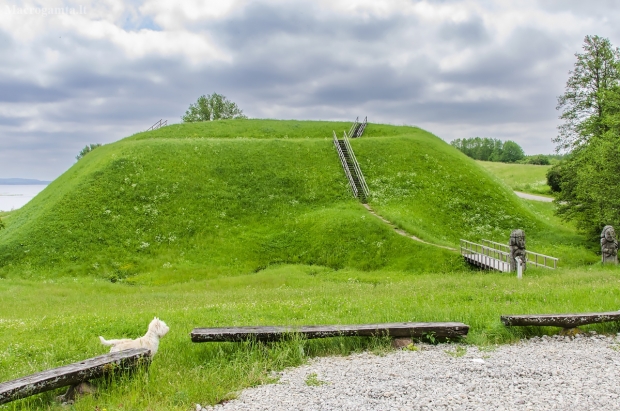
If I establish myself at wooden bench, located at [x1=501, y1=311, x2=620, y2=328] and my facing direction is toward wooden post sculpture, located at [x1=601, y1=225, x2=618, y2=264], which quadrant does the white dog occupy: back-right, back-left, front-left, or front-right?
back-left

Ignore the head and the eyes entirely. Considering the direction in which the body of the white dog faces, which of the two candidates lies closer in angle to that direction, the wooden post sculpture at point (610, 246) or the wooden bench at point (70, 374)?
the wooden post sculpture

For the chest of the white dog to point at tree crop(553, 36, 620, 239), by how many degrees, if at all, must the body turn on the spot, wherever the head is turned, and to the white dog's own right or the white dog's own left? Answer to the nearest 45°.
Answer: approximately 45° to the white dog's own left

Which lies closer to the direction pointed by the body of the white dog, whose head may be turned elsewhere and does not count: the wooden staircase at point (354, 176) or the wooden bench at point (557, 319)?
the wooden bench

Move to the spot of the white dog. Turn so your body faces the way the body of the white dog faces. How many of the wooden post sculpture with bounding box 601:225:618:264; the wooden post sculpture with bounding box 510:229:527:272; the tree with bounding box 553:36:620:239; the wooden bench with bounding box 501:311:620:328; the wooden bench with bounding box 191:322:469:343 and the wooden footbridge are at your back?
0

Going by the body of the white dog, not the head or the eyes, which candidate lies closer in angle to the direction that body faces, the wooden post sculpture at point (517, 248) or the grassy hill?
the wooden post sculpture

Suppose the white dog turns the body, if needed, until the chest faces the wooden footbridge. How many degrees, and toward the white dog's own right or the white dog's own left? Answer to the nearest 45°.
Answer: approximately 45° to the white dog's own left

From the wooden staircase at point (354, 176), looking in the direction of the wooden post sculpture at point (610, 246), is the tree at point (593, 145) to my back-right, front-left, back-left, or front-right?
front-left

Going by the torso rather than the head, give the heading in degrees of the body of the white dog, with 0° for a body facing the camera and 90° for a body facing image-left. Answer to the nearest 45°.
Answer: approximately 270°

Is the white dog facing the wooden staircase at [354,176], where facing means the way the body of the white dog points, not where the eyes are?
no

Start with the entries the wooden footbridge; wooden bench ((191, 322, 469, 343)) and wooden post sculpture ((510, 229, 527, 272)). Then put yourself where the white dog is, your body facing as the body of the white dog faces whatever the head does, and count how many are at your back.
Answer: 0

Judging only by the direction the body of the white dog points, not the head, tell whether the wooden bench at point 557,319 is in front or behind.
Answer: in front

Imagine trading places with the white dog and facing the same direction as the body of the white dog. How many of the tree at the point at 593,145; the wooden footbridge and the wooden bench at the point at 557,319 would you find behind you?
0

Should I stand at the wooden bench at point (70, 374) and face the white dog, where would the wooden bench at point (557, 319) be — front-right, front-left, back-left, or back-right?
front-right

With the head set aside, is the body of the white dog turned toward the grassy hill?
no

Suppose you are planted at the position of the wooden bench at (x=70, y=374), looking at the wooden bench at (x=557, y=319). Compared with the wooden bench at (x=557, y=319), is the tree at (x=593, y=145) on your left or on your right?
left
